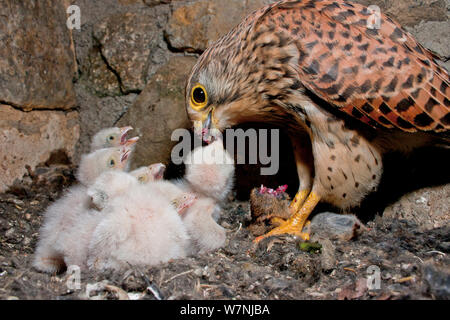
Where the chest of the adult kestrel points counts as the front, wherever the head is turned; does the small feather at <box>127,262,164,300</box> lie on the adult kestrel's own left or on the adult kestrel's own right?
on the adult kestrel's own left

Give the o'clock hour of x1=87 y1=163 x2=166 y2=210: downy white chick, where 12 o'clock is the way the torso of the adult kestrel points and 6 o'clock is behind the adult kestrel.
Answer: The downy white chick is roughly at 11 o'clock from the adult kestrel.

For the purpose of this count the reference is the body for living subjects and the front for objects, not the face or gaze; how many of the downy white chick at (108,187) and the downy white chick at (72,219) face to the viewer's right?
2

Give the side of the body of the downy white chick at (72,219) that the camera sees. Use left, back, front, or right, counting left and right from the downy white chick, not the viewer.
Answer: right

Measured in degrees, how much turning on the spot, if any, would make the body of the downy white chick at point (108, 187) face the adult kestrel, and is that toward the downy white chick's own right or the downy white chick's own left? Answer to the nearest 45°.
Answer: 0° — it already faces it

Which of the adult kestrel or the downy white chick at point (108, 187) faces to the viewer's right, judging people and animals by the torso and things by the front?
the downy white chick

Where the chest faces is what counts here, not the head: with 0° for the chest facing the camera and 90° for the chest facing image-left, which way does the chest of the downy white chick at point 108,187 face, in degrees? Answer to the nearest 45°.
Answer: approximately 270°

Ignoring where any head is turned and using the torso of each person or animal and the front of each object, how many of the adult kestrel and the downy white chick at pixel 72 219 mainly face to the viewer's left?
1

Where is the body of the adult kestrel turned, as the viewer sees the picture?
to the viewer's left

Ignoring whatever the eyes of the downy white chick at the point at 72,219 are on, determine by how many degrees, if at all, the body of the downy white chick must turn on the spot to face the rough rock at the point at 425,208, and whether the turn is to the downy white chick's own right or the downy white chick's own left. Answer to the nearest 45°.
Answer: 0° — it already faces it
